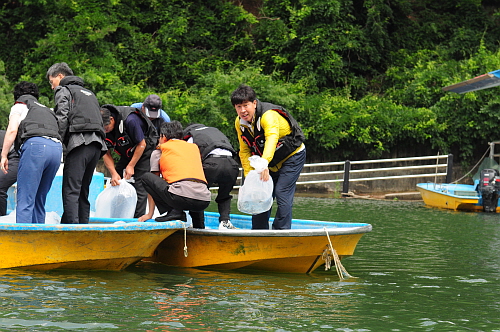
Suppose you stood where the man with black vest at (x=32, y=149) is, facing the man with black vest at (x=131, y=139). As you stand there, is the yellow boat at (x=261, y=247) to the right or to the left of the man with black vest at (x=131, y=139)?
right

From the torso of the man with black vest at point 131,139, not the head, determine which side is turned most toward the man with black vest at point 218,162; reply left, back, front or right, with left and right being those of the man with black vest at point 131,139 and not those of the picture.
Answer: left

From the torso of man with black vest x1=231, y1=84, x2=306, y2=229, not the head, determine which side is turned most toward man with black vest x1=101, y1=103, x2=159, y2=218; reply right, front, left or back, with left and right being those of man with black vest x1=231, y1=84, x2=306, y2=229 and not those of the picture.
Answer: right

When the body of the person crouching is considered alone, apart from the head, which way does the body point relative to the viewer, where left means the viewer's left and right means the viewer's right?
facing away from the viewer and to the left of the viewer

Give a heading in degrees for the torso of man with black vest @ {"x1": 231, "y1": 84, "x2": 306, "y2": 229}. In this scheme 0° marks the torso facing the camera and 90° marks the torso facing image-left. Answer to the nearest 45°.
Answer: approximately 45°

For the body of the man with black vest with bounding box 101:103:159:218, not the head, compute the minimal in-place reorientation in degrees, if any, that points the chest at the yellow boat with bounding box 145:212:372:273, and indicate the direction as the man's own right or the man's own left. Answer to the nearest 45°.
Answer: approximately 90° to the man's own left
